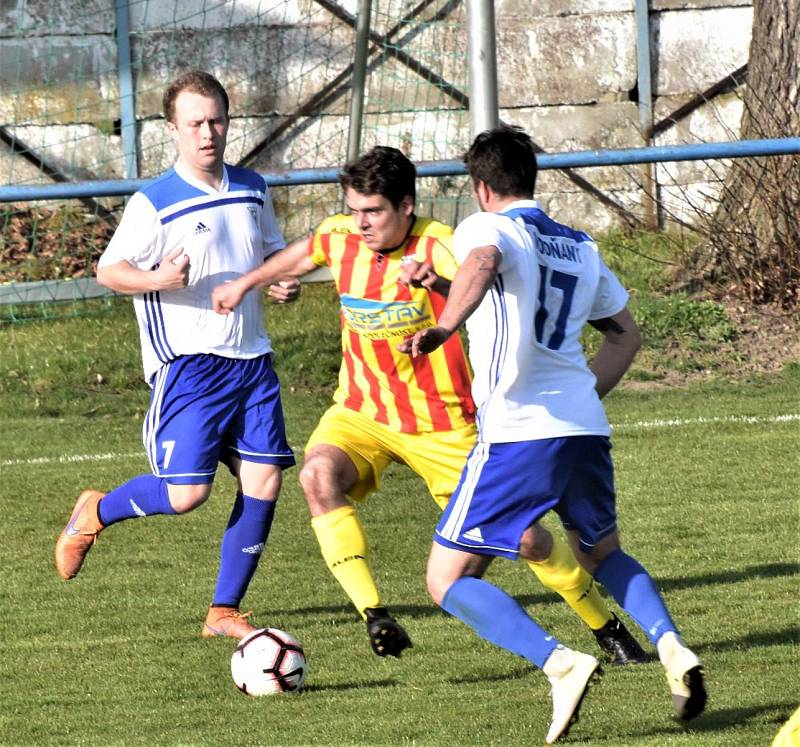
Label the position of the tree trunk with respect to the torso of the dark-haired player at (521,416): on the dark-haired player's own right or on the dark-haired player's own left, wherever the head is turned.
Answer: on the dark-haired player's own right

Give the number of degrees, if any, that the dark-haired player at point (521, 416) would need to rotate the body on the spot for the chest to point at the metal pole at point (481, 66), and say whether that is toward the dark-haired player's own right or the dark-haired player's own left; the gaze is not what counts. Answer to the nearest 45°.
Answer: approximately 45° to the dark-haired player's own right

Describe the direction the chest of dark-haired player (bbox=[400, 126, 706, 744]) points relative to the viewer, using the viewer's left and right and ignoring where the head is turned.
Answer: facing away from the viewer and to the left of the viewer

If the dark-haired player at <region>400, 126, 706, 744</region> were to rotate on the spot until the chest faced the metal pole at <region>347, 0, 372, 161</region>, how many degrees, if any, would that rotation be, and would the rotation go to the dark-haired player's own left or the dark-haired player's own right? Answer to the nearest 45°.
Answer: approximately 45° to the dark-haired player's own right

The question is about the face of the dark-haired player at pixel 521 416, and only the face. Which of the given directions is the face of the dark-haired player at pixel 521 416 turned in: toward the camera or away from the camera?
away from the camera

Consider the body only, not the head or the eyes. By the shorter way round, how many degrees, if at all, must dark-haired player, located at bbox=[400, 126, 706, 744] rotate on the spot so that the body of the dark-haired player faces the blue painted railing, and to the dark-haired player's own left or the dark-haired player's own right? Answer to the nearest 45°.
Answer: approximately 45° to the dark-haired player's own right

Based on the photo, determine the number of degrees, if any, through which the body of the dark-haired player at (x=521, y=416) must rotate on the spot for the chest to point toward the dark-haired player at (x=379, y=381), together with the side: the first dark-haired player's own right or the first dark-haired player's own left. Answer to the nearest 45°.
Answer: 0° — they already face them
